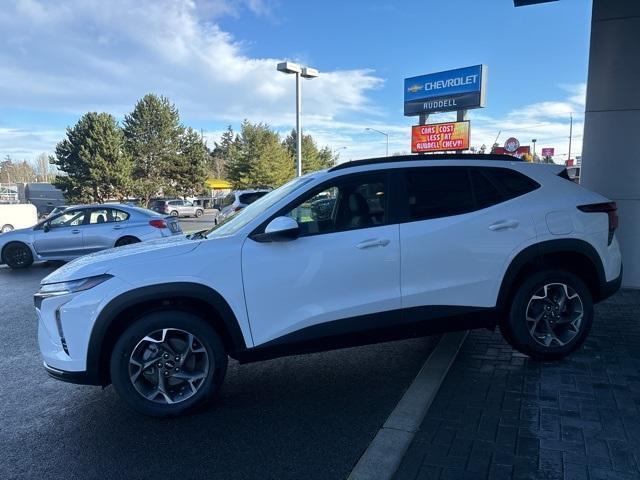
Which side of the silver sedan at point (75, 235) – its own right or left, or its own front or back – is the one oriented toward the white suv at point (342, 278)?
left

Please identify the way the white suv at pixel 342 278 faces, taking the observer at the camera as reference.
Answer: facing to the left of the viewer

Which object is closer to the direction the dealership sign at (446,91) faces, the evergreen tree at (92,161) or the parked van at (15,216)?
the parked van

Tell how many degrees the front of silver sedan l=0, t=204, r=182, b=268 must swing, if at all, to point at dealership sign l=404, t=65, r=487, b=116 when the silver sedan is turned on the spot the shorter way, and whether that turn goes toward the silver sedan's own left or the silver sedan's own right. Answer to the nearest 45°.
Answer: approximately 135° to the silver sedan's own right

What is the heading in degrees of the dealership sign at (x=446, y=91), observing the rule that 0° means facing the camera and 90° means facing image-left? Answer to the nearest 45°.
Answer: approximately 45°

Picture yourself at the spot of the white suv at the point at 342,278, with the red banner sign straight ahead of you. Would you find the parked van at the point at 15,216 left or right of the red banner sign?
left

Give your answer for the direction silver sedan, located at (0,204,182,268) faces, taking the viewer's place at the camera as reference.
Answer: facing to the left of the viewer

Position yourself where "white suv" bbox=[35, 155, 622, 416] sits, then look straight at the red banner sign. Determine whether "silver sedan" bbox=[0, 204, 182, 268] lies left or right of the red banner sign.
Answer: left

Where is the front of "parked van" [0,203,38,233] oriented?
to the viewer's left

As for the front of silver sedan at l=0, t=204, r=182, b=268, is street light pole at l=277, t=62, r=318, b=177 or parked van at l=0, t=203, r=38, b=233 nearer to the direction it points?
the parked van

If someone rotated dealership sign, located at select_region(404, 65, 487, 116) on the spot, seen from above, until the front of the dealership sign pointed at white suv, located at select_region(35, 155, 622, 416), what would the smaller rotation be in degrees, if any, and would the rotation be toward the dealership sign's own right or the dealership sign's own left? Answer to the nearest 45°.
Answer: approximately 45° to the dealership sign's own left

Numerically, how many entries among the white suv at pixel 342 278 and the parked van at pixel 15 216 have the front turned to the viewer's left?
2
